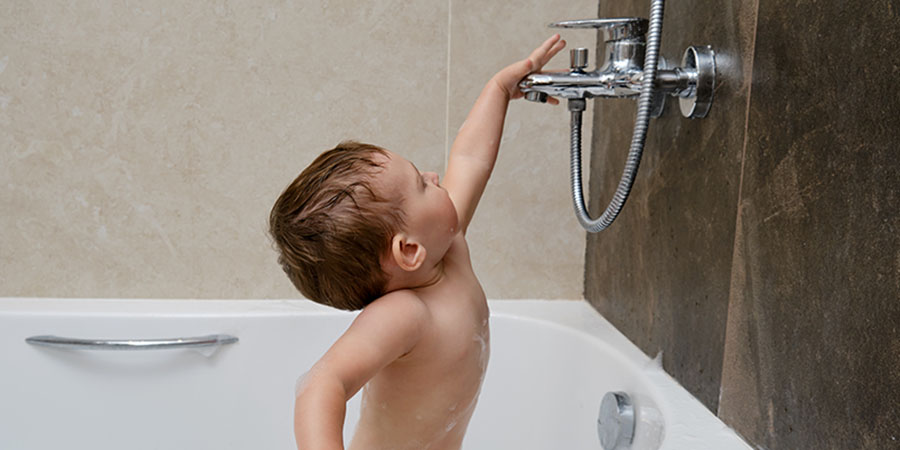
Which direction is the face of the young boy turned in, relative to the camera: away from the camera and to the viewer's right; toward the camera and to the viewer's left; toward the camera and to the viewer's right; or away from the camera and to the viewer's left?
away from the camera and to the viewer's right

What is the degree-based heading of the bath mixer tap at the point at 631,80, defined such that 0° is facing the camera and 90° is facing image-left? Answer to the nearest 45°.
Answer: approximately 90°

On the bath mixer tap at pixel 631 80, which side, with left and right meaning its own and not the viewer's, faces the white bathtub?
front
